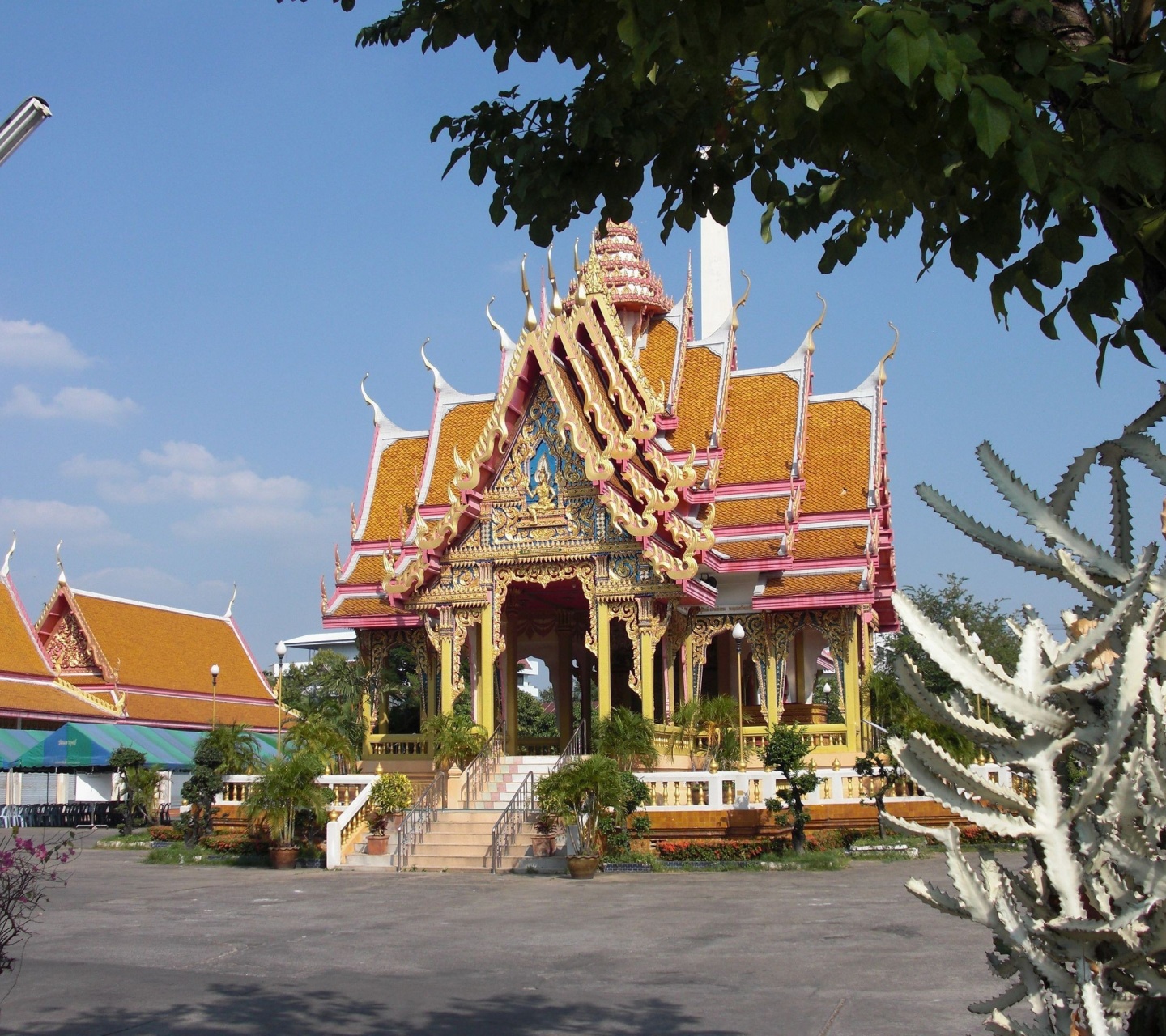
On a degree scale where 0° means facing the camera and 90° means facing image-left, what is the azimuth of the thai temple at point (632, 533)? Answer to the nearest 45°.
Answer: approximately 0°

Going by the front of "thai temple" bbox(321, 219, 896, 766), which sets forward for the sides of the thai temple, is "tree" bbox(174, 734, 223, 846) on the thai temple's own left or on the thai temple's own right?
on the thai temple's own right

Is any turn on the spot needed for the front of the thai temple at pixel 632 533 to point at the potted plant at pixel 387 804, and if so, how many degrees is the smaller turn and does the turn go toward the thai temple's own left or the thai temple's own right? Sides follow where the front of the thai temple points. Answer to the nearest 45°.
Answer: approximately 45° to the thai temple's own right

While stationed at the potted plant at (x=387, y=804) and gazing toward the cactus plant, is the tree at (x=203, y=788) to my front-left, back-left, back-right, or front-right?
back-right

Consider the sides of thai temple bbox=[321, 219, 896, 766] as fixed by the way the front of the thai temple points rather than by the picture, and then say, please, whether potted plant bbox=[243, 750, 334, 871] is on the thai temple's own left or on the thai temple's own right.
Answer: on the thai temple's own right

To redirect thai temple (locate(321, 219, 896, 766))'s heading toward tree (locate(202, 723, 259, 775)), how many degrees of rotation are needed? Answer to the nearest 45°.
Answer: approximately 90° to its right

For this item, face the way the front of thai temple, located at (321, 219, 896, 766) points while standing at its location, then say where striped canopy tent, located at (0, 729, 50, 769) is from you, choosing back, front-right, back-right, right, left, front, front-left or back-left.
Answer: back-right

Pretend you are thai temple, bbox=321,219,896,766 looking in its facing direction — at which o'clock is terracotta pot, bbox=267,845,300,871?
The terracotta pot is roughly at 2 o'clock from the thai temple.

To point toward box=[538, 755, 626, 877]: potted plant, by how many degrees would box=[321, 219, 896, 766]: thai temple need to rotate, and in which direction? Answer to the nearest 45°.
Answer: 0° — it already faces it

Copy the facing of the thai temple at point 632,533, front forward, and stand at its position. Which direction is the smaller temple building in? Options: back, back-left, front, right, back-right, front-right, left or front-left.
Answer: back-right
